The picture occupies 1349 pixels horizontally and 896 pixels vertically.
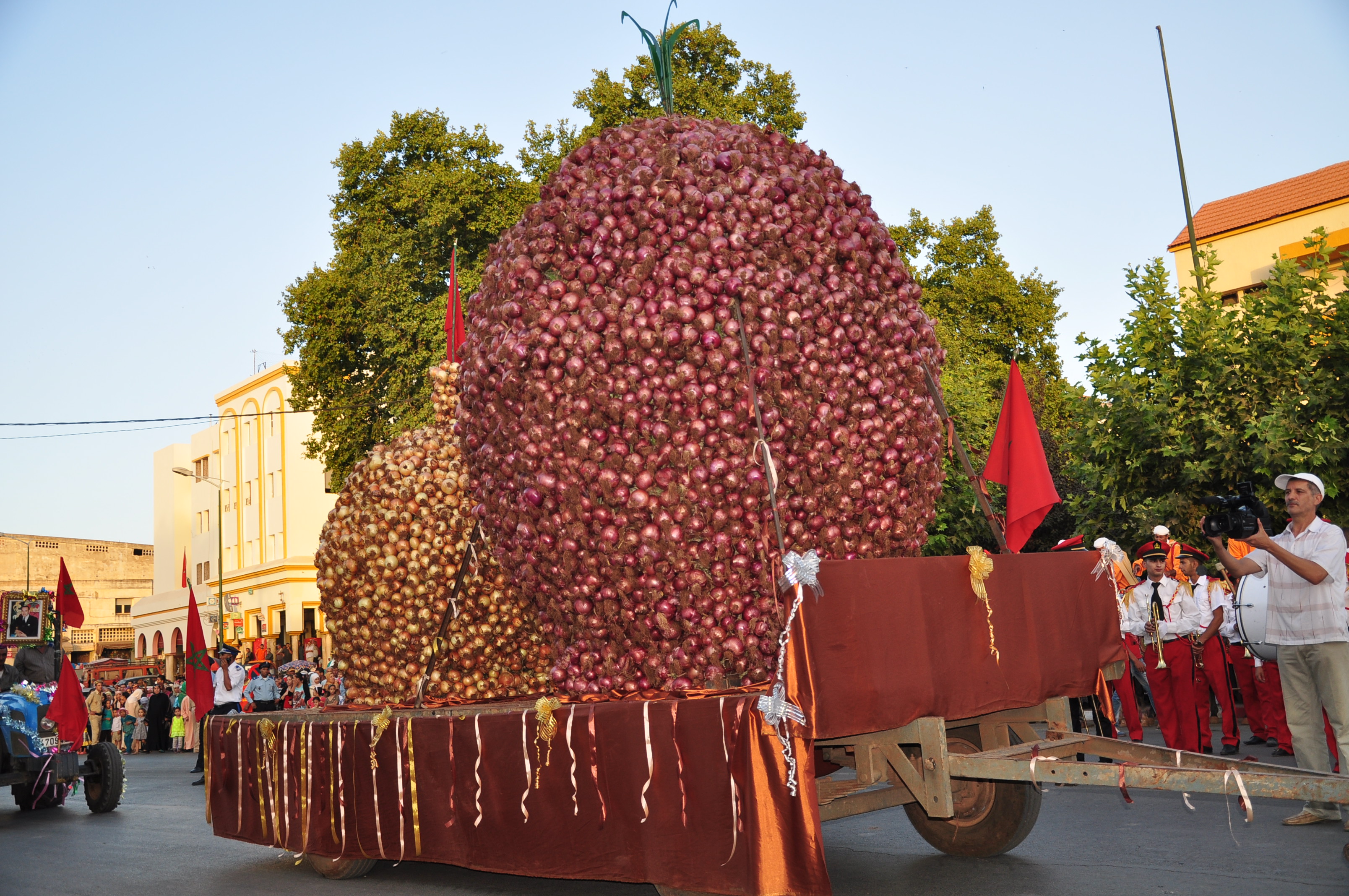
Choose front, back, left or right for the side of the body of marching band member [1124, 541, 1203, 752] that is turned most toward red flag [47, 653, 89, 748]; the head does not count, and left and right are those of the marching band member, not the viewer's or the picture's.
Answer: right

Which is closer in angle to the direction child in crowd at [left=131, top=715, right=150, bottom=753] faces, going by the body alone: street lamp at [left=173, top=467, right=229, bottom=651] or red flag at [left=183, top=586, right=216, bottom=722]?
the red flag

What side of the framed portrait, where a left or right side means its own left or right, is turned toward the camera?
front

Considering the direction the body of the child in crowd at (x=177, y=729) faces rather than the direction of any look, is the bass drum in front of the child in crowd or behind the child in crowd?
in front

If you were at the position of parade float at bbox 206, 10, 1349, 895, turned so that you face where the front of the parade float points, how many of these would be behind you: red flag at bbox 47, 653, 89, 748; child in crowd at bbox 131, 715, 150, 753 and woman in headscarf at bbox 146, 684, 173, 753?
3

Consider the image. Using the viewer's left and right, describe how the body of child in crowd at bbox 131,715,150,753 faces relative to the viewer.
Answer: facing the viewer

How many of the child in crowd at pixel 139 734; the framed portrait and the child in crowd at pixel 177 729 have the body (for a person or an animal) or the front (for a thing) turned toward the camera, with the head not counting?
3

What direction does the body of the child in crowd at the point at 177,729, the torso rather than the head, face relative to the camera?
toward the camera

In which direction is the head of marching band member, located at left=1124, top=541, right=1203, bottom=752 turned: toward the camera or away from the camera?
toward the camera

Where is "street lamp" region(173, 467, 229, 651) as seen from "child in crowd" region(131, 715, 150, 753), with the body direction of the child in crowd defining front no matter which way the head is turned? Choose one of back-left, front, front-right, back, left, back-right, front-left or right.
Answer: back

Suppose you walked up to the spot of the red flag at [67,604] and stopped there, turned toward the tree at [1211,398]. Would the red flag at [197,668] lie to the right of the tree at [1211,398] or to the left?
right

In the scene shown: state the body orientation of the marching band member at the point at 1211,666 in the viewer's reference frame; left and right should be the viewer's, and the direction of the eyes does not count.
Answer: facing the viewer and to the left of the viewer

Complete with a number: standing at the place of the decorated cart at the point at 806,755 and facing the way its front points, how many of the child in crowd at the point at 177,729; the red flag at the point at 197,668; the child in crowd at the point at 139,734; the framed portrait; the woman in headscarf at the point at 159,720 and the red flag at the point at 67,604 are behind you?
6

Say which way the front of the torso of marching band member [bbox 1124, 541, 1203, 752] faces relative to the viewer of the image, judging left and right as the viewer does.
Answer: facing the viewer
